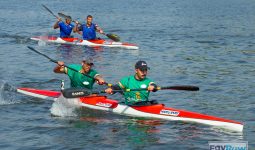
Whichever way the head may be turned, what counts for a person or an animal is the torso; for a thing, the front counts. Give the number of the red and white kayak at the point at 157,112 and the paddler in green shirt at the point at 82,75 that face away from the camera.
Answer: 0

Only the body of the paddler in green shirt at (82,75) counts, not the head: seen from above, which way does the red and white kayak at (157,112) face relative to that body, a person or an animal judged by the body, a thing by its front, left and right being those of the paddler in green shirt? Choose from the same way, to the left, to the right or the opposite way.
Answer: the same way
